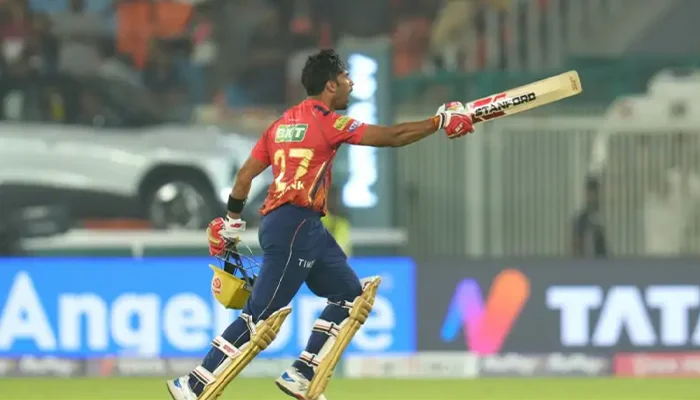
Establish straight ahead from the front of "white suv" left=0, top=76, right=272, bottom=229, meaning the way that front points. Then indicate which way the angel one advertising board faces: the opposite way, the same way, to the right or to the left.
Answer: to the right

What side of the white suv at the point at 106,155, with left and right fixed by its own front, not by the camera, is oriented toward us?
right

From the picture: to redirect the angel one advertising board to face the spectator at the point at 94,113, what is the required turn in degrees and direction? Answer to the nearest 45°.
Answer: approximately 180°

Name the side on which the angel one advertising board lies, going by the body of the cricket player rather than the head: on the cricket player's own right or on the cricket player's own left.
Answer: on the cricket player's own left

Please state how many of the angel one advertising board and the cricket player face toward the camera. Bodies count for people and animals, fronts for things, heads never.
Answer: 1

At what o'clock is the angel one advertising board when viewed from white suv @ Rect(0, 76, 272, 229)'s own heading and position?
The angel one advertising board is roughly at 3 o'clock from the white suv.

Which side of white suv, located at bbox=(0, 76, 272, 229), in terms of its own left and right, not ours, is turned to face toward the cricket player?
right

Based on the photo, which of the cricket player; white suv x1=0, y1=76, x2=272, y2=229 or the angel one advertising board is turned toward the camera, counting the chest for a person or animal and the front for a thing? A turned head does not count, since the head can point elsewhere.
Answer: the angel one advertising board

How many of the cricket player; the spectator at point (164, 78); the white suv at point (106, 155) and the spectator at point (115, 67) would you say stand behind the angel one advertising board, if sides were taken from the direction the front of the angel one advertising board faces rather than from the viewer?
3

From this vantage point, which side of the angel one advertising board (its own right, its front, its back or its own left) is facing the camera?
front
